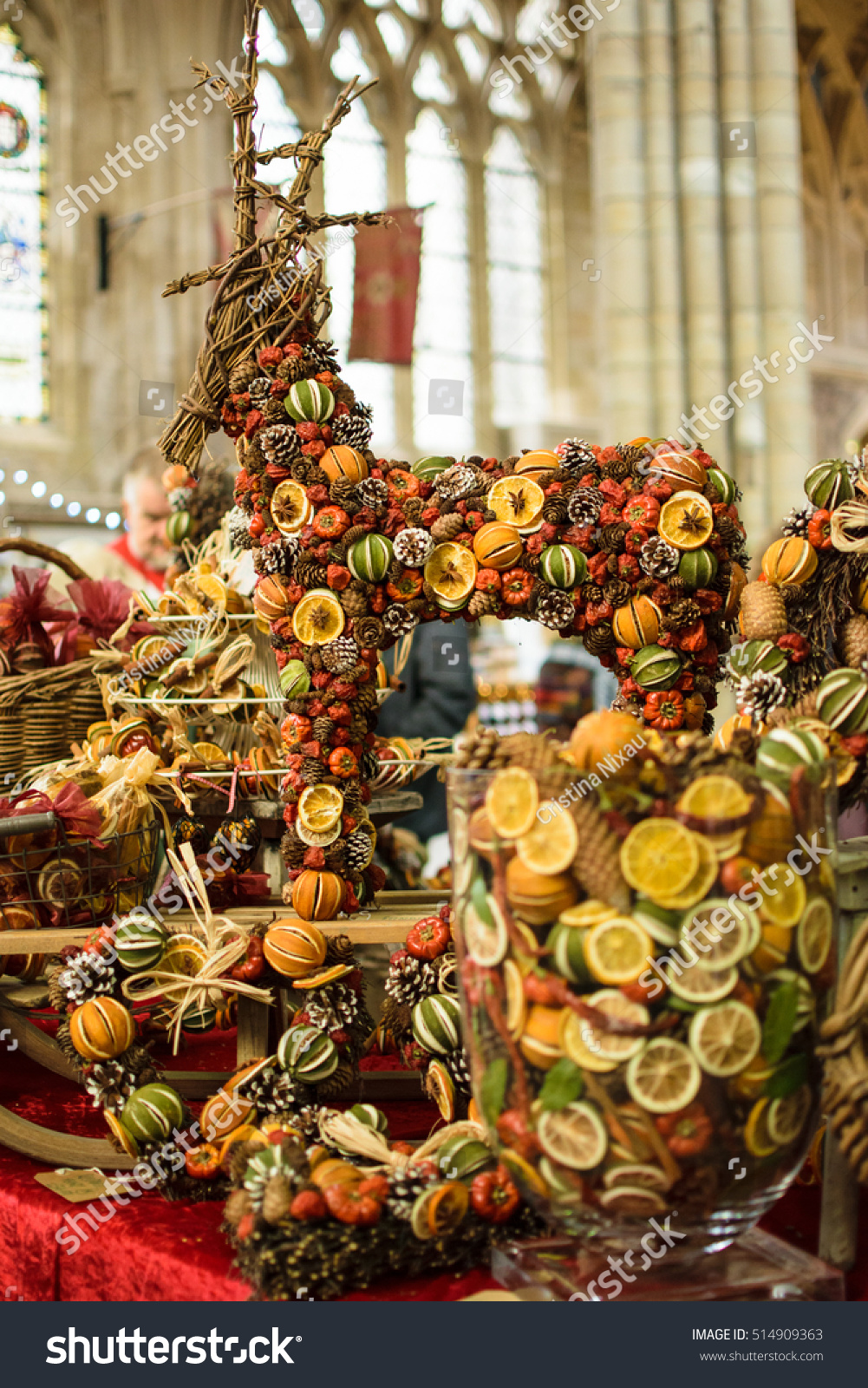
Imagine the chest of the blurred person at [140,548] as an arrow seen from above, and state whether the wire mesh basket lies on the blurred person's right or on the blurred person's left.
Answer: on the blurred person's right

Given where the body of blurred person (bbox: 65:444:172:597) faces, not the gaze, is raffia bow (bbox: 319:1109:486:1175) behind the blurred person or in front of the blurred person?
in front

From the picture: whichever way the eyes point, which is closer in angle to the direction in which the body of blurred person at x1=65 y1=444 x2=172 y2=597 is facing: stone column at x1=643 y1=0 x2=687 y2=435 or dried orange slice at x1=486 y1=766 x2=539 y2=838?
the dried orange slice

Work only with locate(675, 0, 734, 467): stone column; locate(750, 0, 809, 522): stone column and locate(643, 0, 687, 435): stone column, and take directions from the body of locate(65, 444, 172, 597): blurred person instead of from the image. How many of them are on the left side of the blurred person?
3

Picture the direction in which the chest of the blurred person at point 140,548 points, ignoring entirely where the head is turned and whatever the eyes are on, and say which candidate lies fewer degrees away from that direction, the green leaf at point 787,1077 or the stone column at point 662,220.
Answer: the green leaf

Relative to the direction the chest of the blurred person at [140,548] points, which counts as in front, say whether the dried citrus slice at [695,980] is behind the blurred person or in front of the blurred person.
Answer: in front

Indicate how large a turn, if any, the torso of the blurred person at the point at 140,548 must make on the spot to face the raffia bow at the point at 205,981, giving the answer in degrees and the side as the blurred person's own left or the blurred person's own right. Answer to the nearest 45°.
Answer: approximately 45° to the blurred person's own right

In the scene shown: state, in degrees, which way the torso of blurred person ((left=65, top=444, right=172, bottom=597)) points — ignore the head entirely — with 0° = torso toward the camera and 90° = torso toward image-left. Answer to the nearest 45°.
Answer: approximately 315°

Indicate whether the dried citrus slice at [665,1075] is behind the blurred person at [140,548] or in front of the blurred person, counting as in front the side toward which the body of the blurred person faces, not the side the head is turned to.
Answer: in front

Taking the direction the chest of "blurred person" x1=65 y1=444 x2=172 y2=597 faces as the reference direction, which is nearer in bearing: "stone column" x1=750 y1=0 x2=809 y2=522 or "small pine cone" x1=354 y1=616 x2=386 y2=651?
the small pine cone
